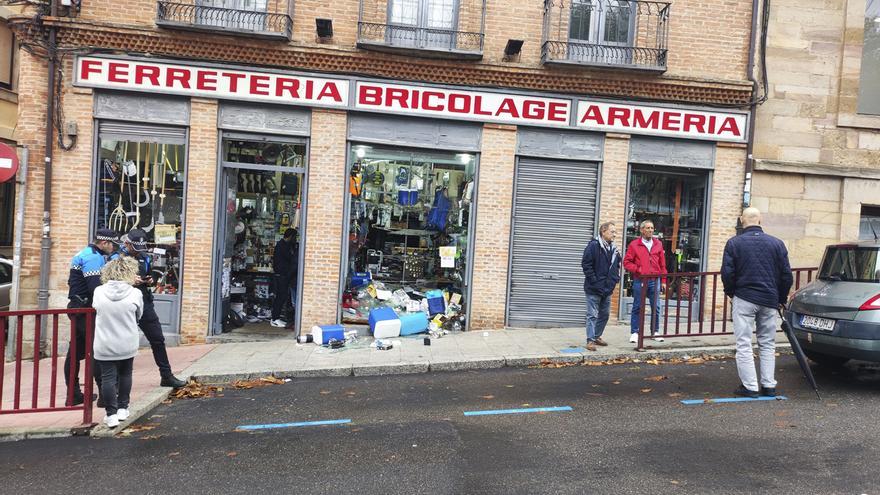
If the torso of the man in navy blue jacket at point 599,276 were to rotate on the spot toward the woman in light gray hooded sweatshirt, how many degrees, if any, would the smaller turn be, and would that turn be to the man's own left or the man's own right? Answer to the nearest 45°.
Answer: approximately 90° to the man's own right

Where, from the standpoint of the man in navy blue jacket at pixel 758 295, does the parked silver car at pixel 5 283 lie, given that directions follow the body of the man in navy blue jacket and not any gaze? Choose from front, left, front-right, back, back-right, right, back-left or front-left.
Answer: left

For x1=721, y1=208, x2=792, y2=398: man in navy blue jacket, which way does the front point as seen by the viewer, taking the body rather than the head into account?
away from the camera

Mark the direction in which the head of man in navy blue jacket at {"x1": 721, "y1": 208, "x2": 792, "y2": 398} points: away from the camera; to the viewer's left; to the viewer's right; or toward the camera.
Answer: away from the camera

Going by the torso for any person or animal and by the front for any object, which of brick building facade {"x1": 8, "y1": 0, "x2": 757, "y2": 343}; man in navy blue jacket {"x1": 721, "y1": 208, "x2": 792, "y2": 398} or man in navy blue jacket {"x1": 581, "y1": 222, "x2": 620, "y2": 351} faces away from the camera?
man in navy blue jacket {"x1": 721, "y1": 208, "x2": 792, "y2": 398}

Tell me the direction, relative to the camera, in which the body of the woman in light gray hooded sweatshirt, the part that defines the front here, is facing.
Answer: away from the camera

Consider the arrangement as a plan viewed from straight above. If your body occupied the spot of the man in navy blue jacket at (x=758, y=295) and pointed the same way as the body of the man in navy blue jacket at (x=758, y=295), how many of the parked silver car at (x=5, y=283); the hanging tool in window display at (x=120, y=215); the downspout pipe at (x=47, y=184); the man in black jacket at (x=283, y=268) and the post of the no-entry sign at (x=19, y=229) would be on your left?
5

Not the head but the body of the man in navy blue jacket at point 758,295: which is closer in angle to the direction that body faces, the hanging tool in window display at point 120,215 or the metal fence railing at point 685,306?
the metal fence railing

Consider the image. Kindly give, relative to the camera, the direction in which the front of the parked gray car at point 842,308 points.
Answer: facing away from the viewer and to the right of the viewer

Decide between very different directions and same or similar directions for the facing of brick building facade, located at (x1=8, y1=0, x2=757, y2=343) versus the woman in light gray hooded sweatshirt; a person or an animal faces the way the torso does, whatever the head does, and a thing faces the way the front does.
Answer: very different directions

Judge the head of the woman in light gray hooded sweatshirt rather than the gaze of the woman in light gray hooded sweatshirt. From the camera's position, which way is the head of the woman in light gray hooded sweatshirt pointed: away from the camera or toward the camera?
away from the camera

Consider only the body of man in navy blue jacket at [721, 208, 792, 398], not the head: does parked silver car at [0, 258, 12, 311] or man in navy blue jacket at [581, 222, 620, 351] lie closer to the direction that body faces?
the man in navy blue jacket

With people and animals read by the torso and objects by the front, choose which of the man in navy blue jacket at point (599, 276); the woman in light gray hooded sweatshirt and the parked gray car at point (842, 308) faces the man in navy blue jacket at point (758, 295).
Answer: the man in navy blue jacket at point (599, 276)

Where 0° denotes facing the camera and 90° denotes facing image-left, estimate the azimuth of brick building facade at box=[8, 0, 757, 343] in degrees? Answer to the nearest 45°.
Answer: approximately 0°
